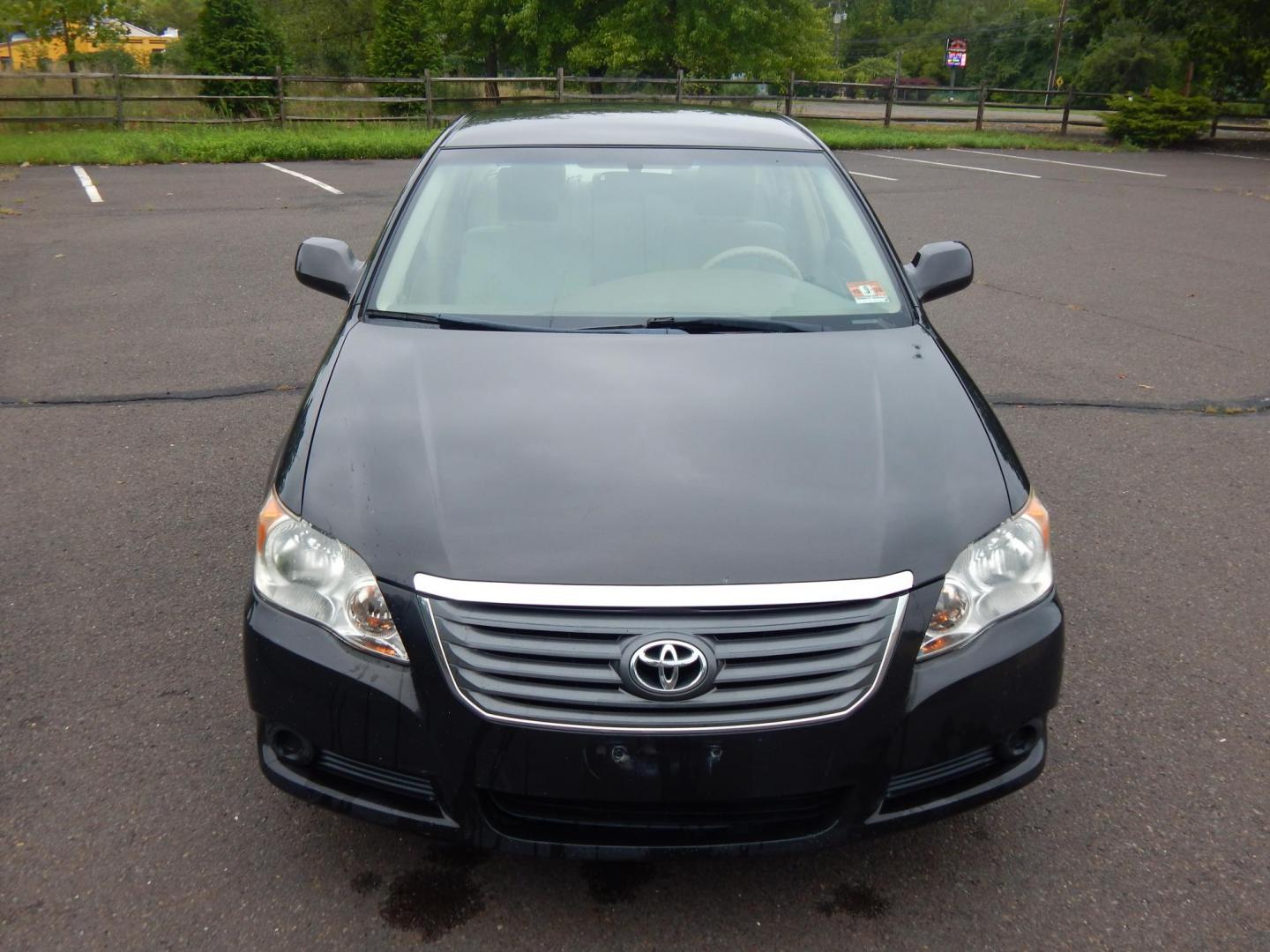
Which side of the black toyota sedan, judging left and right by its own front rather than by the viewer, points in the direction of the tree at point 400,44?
back

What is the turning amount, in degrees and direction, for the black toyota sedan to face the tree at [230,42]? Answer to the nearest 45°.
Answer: approximately 180°

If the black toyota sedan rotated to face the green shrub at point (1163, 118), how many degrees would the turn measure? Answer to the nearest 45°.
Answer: approximately 135° to its left

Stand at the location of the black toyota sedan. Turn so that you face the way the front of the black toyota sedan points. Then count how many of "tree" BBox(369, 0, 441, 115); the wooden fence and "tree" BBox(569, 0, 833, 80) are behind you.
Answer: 3

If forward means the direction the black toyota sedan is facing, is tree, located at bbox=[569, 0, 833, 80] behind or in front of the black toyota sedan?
behind

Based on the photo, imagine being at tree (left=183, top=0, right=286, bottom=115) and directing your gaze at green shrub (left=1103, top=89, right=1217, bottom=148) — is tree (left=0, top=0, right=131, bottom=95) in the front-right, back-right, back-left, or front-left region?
back-left

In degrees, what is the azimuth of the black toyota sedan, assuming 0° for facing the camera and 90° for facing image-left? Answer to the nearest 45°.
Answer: approximately 0°

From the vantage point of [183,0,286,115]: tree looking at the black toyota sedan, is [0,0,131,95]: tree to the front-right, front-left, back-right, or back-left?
back-right

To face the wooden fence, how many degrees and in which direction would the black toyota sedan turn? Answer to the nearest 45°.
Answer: approximately 180°
